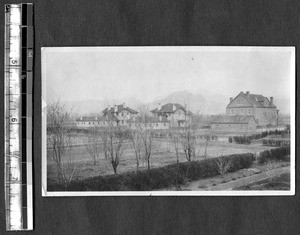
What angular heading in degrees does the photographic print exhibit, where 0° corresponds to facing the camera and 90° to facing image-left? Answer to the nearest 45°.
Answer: approximately 0°
